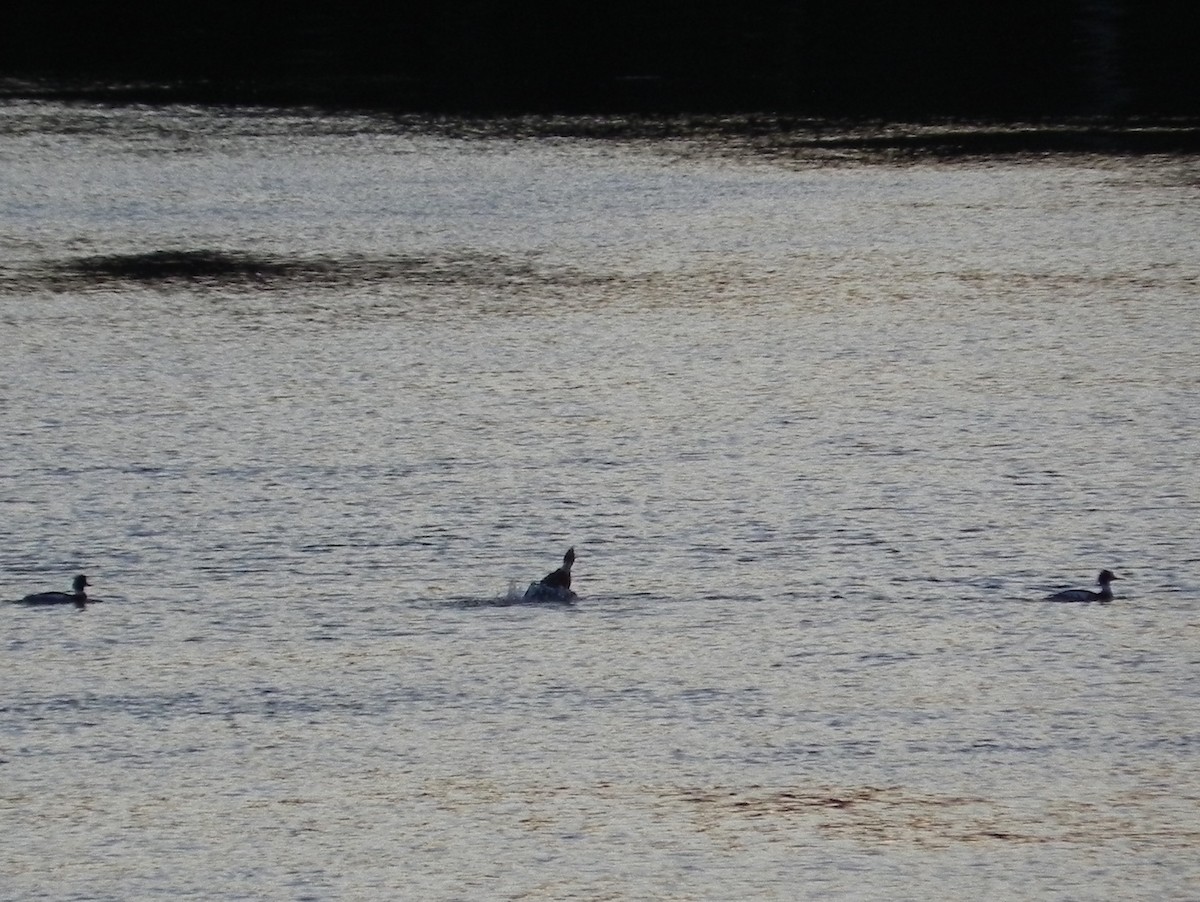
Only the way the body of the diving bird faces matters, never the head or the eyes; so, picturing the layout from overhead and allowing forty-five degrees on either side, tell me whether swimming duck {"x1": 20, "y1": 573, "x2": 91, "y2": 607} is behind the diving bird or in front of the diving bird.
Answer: behind

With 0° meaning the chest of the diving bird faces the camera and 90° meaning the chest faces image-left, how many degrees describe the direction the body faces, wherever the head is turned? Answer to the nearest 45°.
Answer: approximately 270°

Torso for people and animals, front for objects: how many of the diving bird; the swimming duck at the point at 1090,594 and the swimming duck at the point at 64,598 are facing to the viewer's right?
3

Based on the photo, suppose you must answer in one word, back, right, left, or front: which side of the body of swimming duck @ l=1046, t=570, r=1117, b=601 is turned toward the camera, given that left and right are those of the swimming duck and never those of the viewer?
right

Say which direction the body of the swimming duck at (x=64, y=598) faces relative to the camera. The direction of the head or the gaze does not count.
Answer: to the viewer's right

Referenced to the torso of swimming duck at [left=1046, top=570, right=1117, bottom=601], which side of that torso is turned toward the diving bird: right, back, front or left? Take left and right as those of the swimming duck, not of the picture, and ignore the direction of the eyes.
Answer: back

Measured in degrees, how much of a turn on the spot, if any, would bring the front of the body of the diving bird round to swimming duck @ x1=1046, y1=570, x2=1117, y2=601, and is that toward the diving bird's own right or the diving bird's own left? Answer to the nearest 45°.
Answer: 0° — it already faces it

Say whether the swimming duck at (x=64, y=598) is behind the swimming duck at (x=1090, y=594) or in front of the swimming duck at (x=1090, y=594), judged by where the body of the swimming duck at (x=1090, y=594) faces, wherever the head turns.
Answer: behind

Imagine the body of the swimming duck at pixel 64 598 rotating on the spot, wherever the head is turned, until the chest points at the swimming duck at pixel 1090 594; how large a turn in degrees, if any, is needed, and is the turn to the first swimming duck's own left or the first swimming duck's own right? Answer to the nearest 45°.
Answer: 0° — it already faces it

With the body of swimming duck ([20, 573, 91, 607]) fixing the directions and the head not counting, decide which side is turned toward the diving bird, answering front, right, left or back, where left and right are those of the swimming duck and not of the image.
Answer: front
